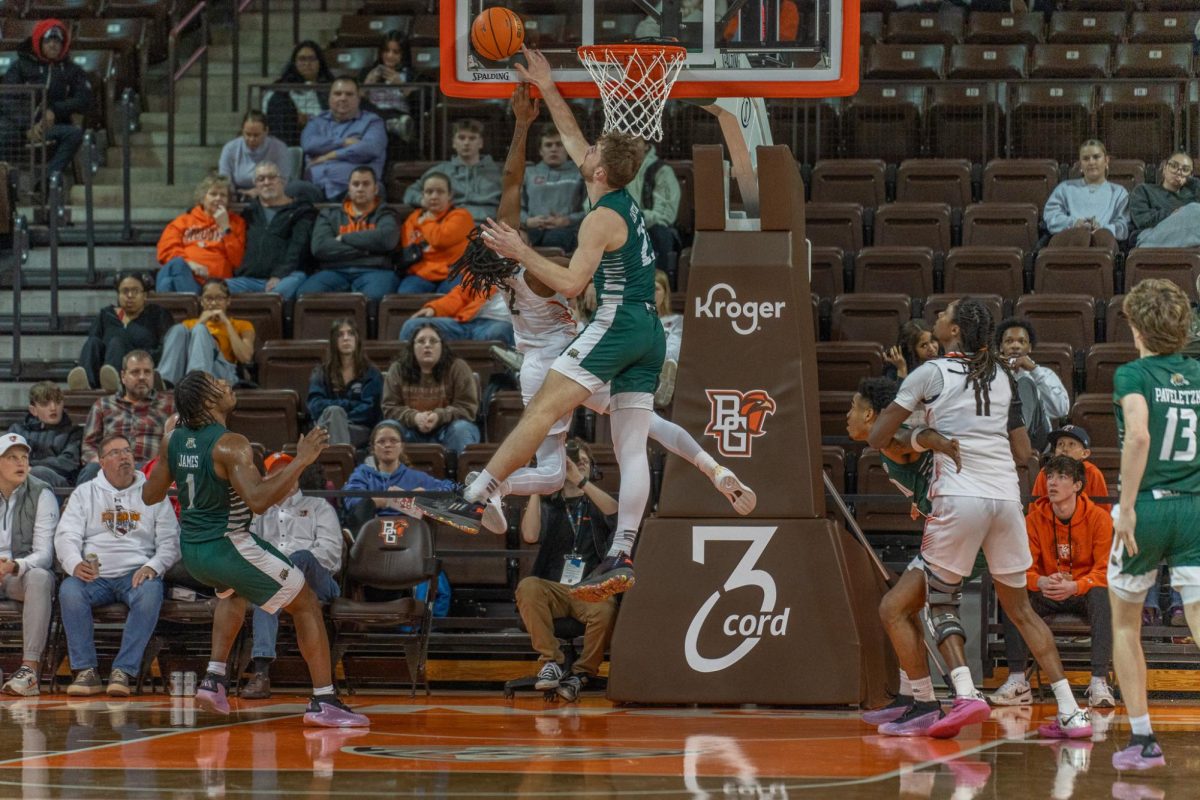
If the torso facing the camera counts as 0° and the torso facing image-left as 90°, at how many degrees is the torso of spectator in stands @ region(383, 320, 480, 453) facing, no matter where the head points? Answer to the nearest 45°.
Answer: approximately 0°

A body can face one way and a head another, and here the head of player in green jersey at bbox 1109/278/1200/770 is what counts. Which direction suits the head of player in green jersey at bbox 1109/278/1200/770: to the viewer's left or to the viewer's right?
to the viewer's left

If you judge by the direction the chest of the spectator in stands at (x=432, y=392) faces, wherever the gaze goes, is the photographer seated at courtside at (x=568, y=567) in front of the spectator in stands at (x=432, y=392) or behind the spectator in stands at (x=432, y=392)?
in front

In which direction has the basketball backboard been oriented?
toward the camera

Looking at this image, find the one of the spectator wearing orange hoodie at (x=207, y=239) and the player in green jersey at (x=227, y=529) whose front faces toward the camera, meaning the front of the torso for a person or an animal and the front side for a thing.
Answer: the spectator wearing orange hoodie

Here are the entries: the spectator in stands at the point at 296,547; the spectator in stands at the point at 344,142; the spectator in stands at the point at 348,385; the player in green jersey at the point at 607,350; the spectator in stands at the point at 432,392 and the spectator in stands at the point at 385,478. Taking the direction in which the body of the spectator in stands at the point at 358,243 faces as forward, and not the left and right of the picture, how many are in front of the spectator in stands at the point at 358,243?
5

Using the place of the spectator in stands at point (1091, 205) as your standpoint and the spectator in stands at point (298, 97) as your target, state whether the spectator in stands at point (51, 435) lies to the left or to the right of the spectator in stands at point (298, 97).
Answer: left

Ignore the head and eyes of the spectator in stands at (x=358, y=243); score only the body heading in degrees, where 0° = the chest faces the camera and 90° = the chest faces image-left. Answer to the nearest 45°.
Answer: approximately 0°

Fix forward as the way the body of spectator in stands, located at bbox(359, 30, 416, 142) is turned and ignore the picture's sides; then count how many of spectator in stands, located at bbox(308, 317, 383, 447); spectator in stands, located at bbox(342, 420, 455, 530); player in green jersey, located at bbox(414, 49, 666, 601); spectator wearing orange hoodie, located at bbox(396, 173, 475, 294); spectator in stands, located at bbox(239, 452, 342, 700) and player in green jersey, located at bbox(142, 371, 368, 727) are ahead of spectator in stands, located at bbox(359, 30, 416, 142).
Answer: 6

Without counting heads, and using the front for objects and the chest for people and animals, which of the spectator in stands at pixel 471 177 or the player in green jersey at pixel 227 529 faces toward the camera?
the spectator in stands

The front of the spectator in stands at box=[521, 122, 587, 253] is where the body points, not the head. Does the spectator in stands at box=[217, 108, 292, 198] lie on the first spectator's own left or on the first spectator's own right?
on the first spectator's own right

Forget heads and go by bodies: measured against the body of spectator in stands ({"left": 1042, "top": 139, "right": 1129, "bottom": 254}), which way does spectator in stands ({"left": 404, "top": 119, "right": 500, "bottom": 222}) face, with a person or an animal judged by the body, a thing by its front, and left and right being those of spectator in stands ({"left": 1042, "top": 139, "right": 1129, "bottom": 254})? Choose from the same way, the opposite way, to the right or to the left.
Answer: the same way

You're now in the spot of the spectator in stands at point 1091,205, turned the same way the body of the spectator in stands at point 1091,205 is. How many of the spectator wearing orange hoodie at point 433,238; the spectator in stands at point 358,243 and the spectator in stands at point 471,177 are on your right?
3

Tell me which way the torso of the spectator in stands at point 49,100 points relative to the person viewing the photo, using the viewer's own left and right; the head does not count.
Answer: facing the viewer

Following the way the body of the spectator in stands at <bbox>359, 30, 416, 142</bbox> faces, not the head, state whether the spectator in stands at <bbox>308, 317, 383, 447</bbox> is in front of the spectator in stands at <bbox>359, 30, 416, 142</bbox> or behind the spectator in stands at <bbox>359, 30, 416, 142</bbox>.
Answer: in front

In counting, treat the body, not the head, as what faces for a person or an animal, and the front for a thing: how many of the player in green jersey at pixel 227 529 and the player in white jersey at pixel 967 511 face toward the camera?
0

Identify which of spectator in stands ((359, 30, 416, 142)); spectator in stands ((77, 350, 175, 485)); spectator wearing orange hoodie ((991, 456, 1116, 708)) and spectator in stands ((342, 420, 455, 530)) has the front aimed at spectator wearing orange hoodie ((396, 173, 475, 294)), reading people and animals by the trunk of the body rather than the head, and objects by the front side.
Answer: spectator in stands ((359, 30, 416, 142))

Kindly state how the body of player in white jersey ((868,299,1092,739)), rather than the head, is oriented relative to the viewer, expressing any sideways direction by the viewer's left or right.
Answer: facing away from the viewer and to the left of the viewer

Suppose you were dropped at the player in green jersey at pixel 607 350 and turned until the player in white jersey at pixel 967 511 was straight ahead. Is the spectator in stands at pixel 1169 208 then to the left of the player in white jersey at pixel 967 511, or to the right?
left

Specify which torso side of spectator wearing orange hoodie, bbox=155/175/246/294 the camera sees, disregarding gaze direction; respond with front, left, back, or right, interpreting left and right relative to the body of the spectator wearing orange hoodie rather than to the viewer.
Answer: front

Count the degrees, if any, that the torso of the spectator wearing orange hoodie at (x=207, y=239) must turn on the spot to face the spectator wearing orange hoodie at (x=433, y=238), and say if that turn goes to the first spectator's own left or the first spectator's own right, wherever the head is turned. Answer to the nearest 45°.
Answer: approximately 45° to the first spectator's own left

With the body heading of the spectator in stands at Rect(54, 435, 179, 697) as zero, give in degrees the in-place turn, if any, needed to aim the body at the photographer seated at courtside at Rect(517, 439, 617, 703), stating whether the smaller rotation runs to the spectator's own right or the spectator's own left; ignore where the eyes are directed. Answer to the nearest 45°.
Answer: approximately 45° to the spectator's own left
